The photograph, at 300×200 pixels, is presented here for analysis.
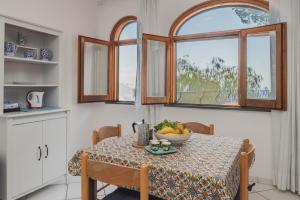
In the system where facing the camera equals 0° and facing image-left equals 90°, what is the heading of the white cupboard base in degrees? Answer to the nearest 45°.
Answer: approximately 315°

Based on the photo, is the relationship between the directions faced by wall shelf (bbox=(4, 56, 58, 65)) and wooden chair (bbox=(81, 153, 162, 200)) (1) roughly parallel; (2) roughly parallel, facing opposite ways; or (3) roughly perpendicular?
roughly perpendicular

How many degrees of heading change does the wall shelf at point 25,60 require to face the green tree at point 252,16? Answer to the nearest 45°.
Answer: approximately 45° to its left

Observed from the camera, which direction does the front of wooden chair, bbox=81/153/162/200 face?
facing away from the viewer and to the right of the viewer

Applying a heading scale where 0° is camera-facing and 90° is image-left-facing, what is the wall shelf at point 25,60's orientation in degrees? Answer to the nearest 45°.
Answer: approximately 315°

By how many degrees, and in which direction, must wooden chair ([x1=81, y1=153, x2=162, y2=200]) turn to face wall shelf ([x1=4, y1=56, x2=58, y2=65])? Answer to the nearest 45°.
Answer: approximately 90° to its left
